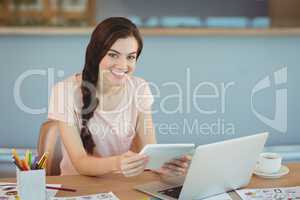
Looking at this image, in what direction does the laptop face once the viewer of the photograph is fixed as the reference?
facing away from the viewer and to the left of the viewer

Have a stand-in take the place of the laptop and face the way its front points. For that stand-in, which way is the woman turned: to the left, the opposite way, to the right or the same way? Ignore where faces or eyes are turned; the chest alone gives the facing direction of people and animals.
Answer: the opposite way

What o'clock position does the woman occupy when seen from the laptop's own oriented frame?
The woman is roughly at 12 o'clock from the laptop.

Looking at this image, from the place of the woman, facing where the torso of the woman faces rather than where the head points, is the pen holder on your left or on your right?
on your right

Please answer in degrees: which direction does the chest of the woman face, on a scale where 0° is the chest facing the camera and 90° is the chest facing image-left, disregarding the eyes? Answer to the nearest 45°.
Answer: approximately 315°
